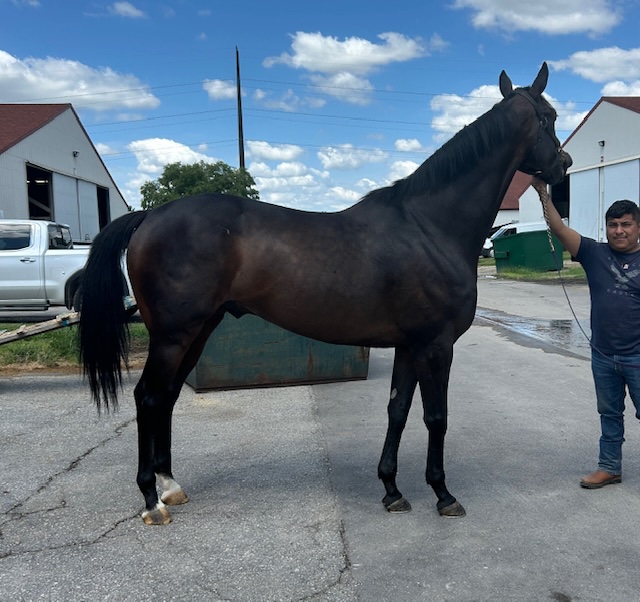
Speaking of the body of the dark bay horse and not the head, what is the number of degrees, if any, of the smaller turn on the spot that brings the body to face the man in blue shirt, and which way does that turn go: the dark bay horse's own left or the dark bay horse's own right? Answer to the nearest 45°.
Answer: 0° — it already faces them

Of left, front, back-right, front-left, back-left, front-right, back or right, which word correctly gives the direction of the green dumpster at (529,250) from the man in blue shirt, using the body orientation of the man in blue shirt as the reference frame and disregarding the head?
back

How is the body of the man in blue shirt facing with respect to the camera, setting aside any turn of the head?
toward the camera

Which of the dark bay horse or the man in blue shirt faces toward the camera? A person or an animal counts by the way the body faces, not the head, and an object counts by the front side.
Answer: the man in blue shirt

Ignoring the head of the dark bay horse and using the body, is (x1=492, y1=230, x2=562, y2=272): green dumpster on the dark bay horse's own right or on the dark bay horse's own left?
on the dark bay horse's own left

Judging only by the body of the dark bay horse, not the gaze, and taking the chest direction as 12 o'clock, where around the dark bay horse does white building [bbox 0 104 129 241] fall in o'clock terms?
The white building is roughly at 8 o'clock from the dark bay horse.

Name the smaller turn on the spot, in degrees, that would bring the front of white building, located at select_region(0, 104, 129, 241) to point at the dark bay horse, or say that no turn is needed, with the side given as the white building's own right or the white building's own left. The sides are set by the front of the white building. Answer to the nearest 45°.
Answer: approximately 45° to the white building's own right

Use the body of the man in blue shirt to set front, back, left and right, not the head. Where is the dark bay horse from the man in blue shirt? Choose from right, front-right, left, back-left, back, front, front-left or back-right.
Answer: front-right

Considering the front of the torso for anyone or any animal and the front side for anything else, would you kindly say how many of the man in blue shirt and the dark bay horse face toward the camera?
1

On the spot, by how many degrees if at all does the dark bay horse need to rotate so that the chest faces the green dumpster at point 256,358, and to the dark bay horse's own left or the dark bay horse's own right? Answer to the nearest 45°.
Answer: approximately 90° to the dark bay horse's own left

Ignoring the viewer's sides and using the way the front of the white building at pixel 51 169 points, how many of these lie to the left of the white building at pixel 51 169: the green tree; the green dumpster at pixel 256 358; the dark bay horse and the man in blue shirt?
1

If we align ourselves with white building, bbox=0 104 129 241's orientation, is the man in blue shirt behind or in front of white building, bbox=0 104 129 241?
in front

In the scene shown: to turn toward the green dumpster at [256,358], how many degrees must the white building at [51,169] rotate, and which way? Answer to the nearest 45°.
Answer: approximately 45° to its right

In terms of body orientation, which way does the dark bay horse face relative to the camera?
to the viewer's right

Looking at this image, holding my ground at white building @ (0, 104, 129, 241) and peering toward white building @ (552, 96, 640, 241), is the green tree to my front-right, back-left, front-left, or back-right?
front-left

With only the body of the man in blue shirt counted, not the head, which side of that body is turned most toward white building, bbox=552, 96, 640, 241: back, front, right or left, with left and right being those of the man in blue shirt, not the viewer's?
back
